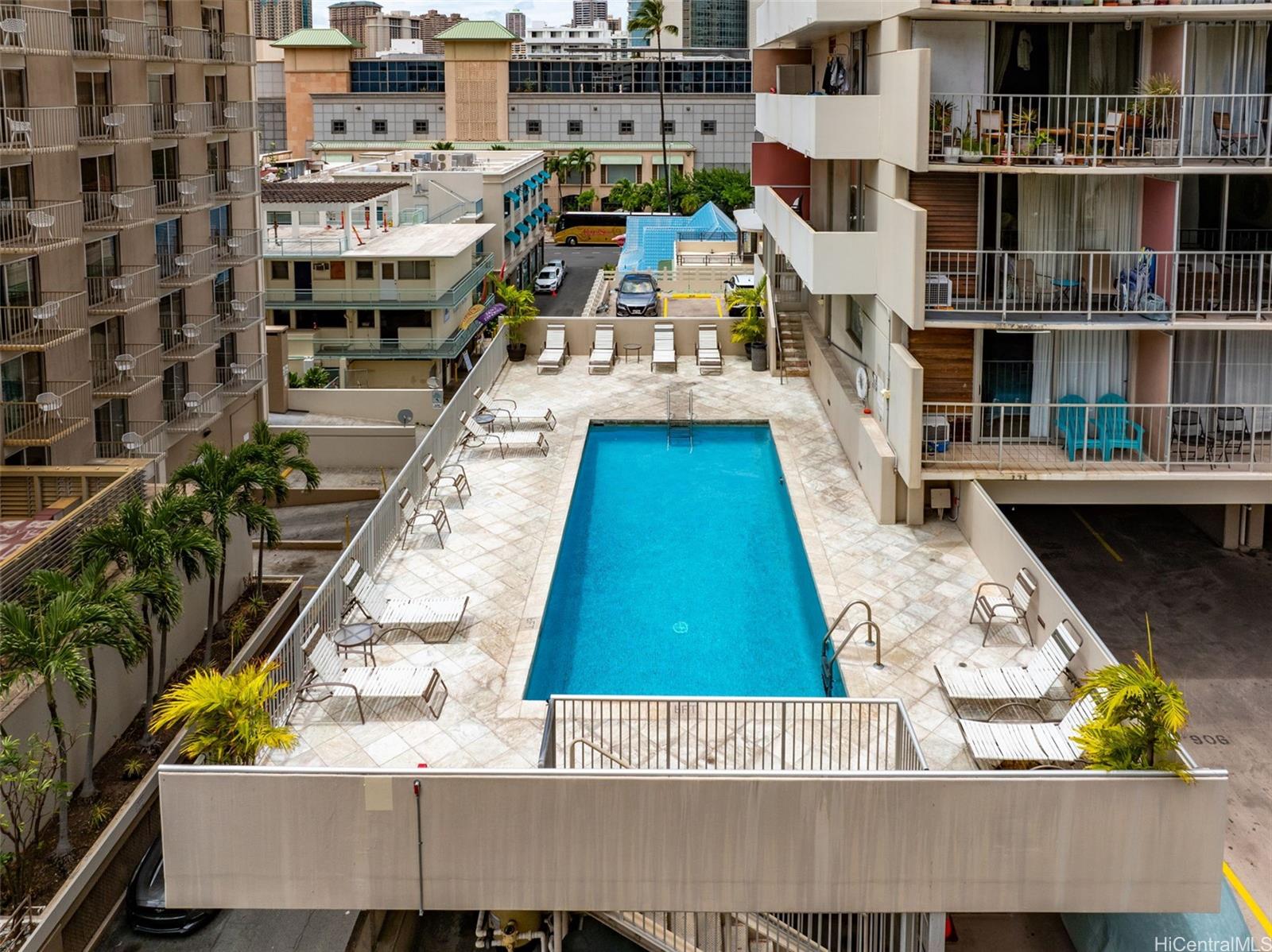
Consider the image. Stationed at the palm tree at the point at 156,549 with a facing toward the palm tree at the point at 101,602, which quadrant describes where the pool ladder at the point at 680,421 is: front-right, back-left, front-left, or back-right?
back-left

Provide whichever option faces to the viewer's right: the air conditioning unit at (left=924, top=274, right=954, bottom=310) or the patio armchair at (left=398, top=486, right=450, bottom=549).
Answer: the patio armchair

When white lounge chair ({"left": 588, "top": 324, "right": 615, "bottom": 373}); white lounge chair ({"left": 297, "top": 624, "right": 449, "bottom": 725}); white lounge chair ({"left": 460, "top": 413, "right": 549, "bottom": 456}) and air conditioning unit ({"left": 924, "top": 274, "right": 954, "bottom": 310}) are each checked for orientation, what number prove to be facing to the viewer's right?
2

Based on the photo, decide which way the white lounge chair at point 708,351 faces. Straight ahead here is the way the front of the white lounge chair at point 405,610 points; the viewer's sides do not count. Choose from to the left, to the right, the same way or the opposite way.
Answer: to the right

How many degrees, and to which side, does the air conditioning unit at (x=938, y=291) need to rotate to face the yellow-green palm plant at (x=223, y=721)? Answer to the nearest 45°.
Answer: approximately 45° to its right

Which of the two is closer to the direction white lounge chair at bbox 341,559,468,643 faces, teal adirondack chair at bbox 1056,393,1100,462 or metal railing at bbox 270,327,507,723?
the teal adirondack chair

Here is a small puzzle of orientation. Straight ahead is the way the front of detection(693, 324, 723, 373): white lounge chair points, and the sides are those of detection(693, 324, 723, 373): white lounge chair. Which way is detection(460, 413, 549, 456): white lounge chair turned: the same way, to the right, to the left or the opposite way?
to the left

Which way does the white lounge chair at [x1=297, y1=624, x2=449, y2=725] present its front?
to the viewer's right

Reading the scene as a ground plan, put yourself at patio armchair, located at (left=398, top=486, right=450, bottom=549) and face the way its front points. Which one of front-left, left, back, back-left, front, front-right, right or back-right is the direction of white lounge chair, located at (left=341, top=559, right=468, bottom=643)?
right

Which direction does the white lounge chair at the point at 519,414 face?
to the viewer's right

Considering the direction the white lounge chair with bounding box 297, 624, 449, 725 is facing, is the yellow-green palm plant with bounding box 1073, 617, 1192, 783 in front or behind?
in front
